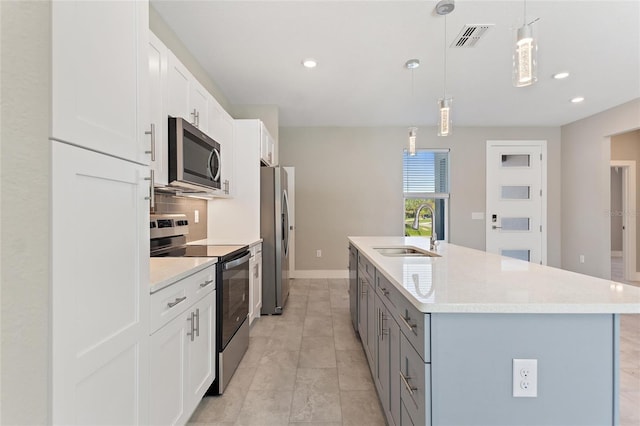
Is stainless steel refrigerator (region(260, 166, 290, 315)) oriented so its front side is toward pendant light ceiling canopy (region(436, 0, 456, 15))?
no

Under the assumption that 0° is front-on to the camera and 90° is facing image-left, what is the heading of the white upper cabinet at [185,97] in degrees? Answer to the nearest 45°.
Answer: approximately 270°

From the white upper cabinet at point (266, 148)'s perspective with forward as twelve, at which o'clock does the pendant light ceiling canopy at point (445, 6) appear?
The pendant light ceiling canopy is roughly at 2 o'clock from the white upper cabinet.

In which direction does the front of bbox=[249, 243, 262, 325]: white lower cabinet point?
to the viewer's right

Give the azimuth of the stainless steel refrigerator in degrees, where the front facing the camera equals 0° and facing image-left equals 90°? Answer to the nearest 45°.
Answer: approximately 270°

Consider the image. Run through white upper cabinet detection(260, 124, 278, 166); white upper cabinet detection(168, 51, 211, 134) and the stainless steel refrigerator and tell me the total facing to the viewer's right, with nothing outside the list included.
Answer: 3

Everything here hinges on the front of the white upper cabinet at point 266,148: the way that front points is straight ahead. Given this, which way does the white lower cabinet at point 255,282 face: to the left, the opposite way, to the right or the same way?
the same way

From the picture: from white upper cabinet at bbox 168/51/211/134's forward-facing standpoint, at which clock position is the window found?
The window is roughly at 11 o'clock from the white upper cabinet.

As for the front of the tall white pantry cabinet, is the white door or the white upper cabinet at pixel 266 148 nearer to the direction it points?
the white door

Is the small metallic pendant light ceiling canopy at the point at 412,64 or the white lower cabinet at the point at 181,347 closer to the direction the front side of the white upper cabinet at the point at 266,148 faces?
the small metallic pendant light ceiling canopy

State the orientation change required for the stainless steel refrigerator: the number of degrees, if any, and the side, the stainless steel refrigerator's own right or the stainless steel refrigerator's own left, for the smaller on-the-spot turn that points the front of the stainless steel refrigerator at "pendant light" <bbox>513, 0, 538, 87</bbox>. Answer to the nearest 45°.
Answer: approximately 45° to the stainless steel refrigerator's own right

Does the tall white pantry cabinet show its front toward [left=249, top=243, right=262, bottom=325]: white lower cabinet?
no

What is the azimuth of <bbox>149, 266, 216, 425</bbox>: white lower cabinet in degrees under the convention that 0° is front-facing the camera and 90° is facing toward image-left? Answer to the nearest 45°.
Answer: approximately 315°

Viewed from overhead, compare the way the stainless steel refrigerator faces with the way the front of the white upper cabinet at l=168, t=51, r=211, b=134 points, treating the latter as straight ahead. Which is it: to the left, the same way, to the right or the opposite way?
the same way

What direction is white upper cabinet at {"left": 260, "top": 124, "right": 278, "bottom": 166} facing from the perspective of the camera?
to the viewer's right

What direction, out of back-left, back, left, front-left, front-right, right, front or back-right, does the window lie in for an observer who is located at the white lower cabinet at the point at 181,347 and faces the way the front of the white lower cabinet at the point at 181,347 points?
left

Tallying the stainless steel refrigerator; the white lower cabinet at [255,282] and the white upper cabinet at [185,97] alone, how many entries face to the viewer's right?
3
